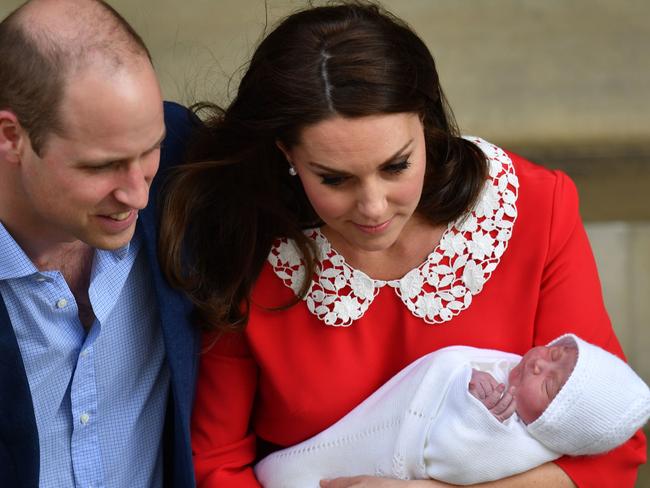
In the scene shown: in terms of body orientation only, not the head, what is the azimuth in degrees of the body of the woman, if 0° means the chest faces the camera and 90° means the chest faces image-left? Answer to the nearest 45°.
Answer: approximately 0°

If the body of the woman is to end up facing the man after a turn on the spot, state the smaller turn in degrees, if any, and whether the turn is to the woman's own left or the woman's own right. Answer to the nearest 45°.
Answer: approximately 45° to the woman's own right

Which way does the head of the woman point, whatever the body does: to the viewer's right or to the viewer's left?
to the viewer's right
